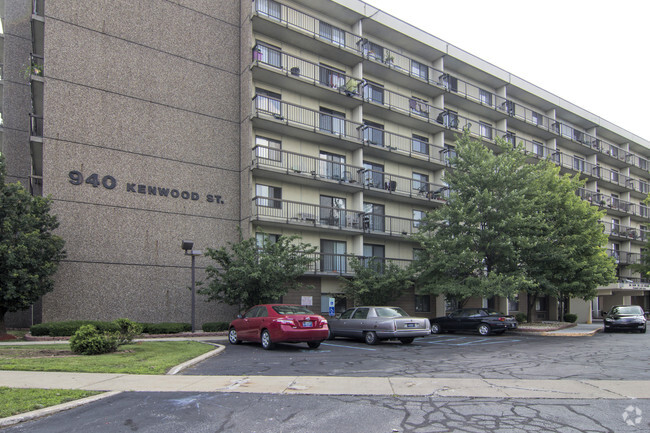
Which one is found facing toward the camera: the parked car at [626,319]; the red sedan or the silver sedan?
the parked car

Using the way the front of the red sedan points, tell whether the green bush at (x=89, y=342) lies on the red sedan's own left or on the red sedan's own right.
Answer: on the red sedan's own left

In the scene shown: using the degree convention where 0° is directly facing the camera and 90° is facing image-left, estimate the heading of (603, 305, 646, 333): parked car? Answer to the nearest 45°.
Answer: approximately 0°

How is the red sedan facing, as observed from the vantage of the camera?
facing away from the viewer and to the left of the viewer

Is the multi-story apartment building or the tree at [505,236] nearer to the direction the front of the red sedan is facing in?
the multi-story apartment building

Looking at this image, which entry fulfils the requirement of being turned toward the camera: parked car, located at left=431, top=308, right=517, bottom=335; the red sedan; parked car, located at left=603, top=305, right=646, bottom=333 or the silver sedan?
parked car, located at left=603, top=305, right=646, bottom=333

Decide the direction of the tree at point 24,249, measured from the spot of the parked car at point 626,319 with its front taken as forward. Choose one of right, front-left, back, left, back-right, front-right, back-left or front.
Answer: front-right

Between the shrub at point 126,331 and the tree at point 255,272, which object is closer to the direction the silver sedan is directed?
the tree
